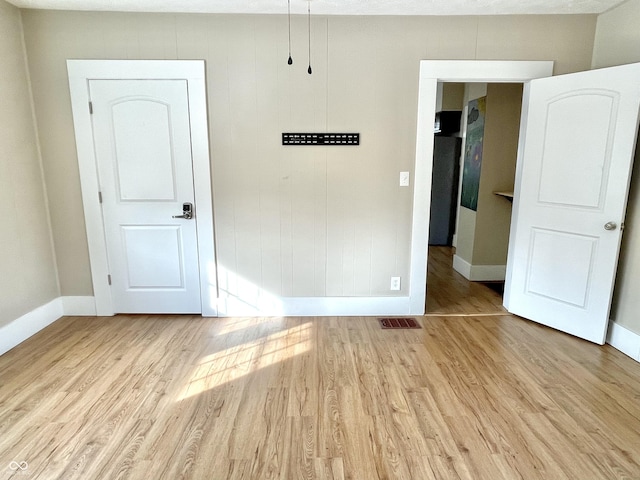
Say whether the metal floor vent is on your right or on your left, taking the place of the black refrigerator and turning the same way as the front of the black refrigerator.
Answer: on your right

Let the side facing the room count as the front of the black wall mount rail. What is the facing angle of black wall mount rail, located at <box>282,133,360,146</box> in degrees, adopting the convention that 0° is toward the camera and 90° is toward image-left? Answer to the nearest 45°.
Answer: approximately 0°

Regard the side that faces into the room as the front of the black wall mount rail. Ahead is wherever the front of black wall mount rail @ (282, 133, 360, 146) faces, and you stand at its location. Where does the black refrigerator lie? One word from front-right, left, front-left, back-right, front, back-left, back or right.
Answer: back-left

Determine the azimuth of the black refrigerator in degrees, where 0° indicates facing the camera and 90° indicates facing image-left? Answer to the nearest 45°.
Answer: approximately 270°

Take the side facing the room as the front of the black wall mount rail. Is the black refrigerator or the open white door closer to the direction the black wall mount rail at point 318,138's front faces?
the open white door

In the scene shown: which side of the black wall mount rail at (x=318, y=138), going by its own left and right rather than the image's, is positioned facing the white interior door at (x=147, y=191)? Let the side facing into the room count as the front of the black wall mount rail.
right

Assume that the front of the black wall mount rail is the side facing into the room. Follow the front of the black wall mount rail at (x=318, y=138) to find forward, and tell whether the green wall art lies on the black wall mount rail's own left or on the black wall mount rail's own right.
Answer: on the black wall mount rail's own left
